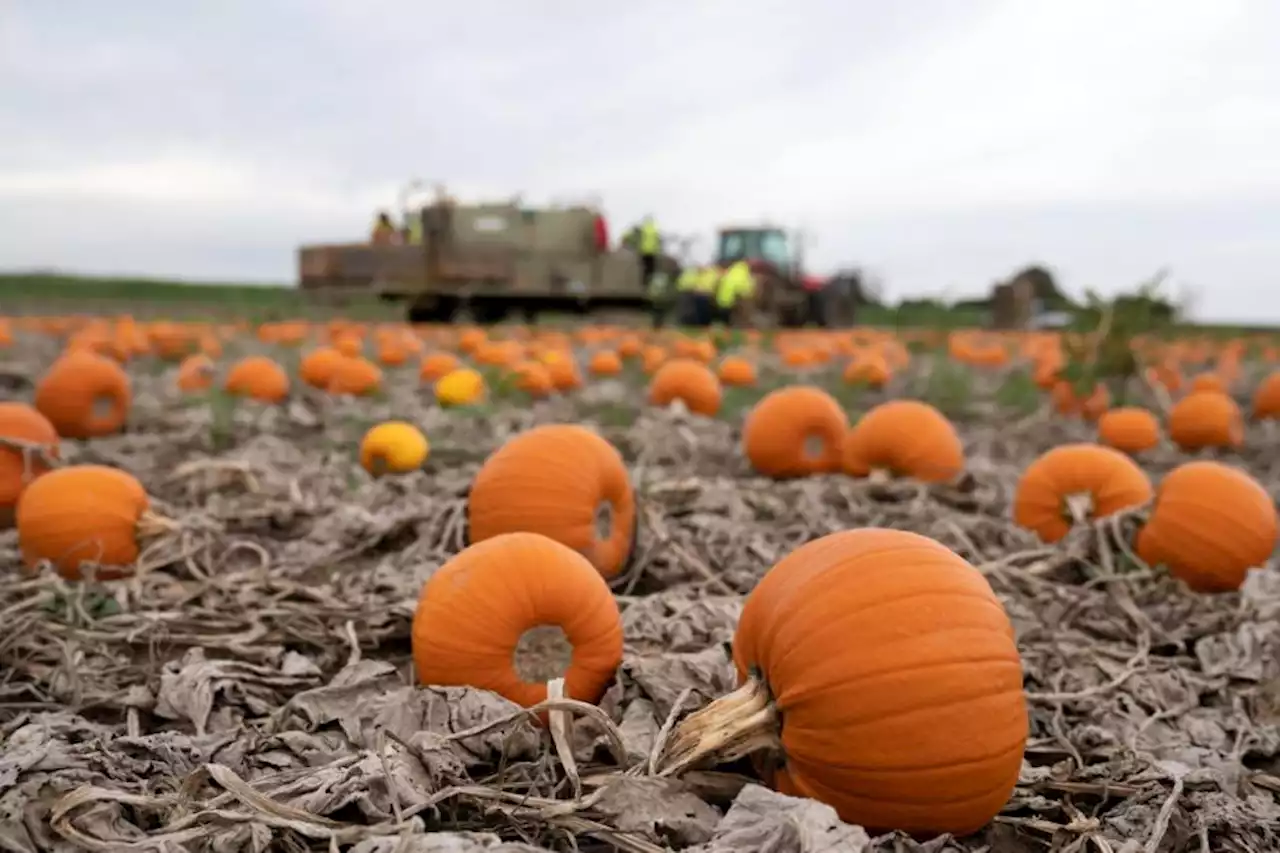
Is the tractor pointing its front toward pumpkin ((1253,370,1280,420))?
no

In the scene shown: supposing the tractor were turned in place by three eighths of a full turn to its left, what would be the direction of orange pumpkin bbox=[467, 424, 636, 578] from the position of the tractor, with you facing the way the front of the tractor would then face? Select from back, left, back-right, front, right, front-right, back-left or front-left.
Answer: back-left

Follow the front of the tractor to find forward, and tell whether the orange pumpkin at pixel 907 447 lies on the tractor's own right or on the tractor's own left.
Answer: on the tractor's own right

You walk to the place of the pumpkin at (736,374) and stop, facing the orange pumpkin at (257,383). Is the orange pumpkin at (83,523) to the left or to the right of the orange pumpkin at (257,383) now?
left

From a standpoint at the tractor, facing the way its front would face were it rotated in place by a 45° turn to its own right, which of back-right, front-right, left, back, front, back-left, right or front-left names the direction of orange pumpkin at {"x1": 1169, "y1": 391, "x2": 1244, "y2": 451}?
front-right

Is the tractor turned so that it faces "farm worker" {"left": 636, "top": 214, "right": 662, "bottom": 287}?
no

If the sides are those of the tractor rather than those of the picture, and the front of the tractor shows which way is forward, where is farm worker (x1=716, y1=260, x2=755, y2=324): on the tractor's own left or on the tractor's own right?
on the tractor's own right

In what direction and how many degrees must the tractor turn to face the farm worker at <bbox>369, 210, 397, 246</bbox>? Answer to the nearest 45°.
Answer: approximately 180°

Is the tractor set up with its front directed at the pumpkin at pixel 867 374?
no

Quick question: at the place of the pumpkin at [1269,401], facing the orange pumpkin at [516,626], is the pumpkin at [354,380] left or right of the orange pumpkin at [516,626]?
right

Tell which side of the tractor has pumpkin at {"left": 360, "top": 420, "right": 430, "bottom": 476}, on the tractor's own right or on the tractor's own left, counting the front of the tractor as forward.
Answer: on the tractor's own right

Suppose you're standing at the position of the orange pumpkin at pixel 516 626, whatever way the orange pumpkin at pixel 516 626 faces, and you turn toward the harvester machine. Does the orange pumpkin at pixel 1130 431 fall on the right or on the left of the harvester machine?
right

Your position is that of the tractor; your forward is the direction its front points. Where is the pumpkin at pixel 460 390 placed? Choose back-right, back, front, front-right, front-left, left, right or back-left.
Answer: right

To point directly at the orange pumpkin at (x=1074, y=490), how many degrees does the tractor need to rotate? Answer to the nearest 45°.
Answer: approximately 90° to its right

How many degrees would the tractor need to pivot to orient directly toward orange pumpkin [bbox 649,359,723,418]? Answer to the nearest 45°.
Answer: approximately 90° to its right

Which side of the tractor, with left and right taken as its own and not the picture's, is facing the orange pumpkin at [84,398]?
right

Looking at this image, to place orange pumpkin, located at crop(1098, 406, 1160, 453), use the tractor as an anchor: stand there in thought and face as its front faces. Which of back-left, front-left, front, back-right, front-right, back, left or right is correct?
right

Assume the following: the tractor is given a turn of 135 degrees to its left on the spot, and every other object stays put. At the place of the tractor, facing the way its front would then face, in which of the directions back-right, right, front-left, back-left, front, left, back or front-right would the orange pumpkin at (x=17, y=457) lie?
back-left

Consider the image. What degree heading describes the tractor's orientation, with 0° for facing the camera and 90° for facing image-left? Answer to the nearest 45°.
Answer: approximately 270°

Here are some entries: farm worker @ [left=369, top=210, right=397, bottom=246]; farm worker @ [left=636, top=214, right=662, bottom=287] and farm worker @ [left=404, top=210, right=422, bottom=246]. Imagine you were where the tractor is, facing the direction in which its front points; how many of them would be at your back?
3

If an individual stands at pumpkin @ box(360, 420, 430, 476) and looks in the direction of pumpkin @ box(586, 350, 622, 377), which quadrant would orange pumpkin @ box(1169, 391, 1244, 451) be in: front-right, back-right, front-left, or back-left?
front-right
